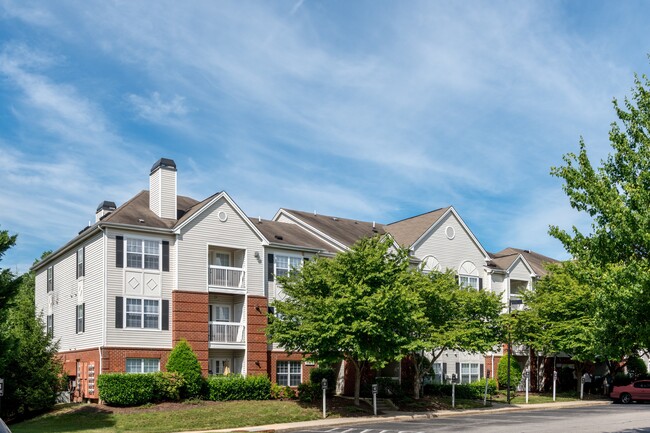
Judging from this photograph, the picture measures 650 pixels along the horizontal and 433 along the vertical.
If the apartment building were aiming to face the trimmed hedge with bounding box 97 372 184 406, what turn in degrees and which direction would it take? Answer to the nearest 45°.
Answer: approximately 45° to its right

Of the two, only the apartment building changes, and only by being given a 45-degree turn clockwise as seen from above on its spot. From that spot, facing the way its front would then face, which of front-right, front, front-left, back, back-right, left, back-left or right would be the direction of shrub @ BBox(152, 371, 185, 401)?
front

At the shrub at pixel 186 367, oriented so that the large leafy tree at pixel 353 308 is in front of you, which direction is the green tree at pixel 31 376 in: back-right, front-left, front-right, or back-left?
back-right

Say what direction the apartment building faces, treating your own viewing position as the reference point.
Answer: facing the viewer and to the right of the viewer
